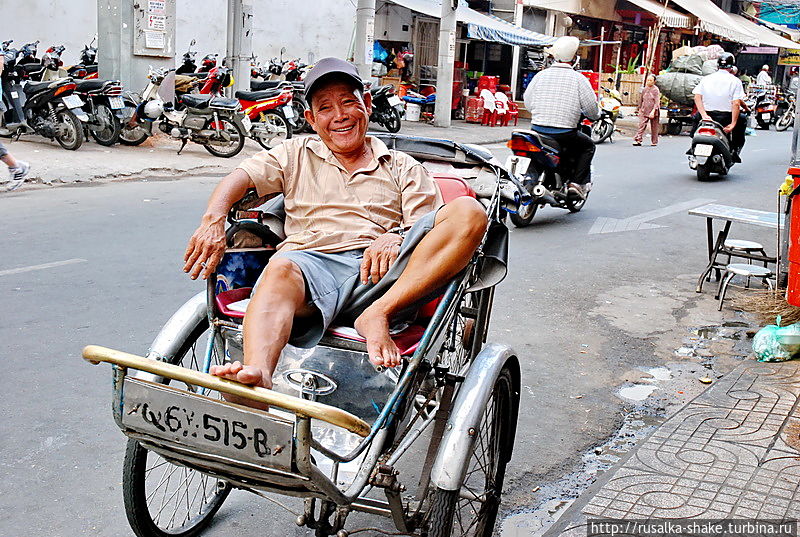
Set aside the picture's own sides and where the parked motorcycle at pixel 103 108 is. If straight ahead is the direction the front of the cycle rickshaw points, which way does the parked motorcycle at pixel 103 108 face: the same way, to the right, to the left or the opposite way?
to the right

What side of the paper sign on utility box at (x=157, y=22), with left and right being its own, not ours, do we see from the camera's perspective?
front

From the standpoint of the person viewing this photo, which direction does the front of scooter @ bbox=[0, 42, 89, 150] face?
facing away from the viewer and to the left of the viewer

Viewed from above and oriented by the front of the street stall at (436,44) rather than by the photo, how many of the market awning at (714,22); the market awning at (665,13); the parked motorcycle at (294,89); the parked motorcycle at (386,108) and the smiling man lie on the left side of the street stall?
2

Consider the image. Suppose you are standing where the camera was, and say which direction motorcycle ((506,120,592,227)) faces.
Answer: facing away from the viewer and to the right of the viewer

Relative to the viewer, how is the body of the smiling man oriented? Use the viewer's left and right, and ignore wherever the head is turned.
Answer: facing the viewer

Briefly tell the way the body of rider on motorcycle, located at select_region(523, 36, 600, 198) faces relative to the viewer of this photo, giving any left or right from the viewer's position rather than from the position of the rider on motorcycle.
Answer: facing away from the viewer and to the right of the viewer

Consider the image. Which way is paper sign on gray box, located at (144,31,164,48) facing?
toward the camera

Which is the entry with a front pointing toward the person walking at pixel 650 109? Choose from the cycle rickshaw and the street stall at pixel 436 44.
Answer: the street stall
